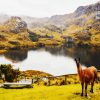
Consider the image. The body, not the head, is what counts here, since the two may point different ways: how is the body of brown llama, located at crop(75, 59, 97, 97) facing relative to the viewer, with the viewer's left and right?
facing the viewer and to the left of the viewer

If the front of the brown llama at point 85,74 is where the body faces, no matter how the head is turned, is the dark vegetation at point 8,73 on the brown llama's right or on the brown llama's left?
on the brown llama's right
